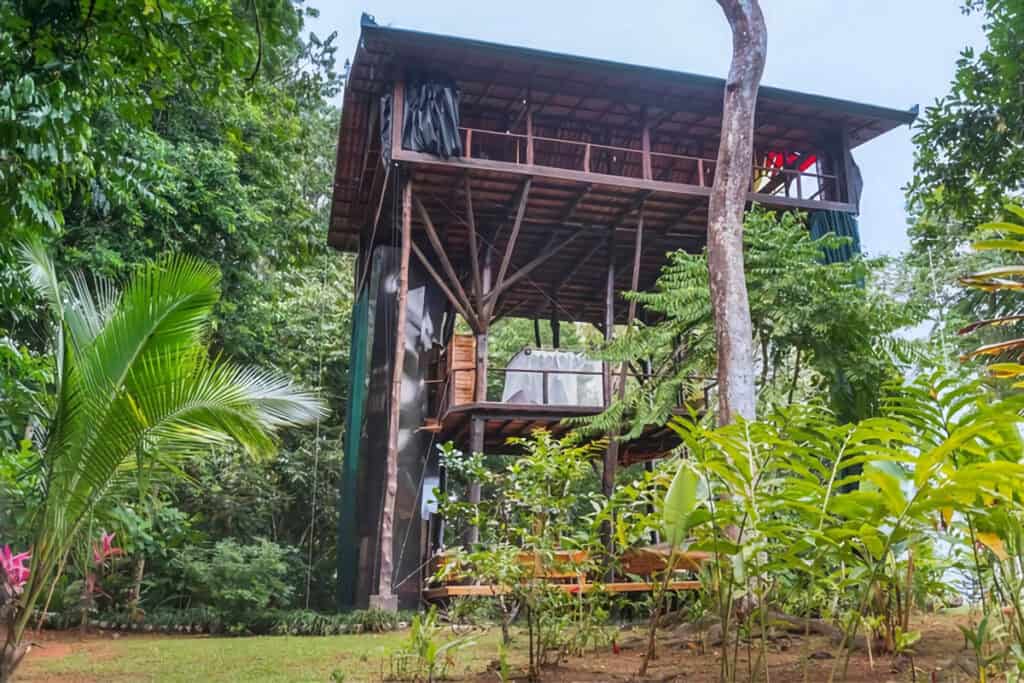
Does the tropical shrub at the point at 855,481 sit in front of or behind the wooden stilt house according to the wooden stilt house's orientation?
in front

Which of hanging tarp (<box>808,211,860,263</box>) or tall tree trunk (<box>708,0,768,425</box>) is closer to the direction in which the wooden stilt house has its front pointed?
the tall tree trunk

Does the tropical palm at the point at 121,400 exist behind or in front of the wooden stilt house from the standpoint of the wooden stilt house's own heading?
in front

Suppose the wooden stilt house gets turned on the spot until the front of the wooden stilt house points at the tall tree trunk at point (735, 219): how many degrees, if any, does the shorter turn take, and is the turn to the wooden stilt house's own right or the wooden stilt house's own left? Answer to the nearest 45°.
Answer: approximately 45° to the wooden stilt house's own left

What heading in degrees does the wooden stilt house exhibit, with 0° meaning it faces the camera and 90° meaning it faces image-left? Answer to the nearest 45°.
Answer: approximately 0°
